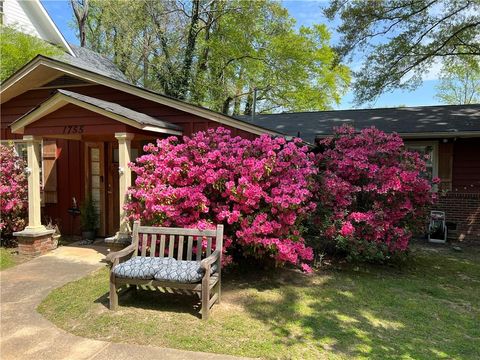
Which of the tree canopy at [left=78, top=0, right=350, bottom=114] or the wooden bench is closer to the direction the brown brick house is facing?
the wooden bench

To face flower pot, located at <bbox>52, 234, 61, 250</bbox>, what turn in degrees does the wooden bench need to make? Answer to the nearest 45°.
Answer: approximately 90° to its right

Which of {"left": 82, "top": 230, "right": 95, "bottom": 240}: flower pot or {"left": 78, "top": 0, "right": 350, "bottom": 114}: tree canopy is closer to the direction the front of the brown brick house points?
the flower pot

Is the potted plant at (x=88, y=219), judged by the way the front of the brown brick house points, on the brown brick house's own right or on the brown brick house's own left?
on the brown brick house's own right

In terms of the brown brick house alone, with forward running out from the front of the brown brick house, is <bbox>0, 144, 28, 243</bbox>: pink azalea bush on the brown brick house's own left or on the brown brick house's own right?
on the brown brick house's own right

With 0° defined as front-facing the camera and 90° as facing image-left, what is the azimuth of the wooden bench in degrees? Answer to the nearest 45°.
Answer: approximately 45°

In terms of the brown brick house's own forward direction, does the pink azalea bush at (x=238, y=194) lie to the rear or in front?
in front

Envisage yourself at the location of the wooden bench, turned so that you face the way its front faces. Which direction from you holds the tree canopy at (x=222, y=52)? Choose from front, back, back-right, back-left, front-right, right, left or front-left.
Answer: back-right

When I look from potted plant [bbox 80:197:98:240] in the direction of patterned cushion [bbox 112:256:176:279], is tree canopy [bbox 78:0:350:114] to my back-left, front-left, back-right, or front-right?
back-left

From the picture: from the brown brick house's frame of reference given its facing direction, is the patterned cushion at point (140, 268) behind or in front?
in front

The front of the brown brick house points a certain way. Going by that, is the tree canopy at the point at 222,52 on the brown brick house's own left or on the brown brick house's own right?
on the brown brick house's own right
